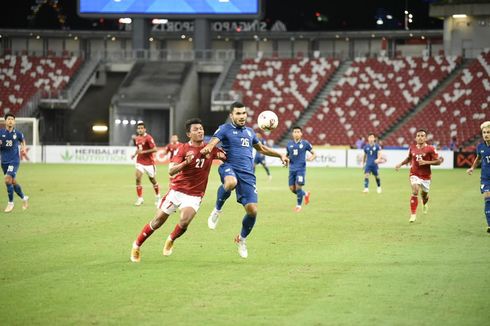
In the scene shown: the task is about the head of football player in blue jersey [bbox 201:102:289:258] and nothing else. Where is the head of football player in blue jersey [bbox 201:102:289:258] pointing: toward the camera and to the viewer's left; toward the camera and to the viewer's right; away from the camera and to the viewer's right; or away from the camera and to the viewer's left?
toward the camera and to the viewer's right

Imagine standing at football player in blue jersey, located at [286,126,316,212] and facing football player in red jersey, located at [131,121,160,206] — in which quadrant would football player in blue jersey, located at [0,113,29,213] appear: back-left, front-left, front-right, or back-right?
front-left

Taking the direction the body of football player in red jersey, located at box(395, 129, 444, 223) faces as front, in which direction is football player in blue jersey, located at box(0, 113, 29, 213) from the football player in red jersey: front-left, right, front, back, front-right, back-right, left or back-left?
right

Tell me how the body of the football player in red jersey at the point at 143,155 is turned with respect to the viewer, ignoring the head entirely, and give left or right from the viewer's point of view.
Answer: facing the viewer and to the left of the viewer

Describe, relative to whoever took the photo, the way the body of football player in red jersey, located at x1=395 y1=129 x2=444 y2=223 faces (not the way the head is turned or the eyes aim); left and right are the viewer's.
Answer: facing the viewer

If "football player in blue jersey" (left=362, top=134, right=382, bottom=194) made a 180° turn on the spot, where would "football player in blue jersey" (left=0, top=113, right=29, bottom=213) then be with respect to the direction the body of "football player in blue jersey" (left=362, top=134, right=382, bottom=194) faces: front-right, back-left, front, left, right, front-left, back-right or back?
back-left

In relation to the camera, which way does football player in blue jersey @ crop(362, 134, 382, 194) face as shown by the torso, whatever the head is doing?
toward the camera

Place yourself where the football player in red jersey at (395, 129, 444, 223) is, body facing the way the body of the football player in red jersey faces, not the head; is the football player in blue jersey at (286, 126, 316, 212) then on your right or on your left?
on your right

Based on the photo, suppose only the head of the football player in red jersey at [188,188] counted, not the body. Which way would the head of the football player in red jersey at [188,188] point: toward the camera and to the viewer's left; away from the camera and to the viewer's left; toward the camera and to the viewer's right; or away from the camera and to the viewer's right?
toward the camera and to the viewer's right

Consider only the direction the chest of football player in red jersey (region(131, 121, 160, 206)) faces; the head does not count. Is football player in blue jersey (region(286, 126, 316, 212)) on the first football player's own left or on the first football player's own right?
on the first football player's own left
